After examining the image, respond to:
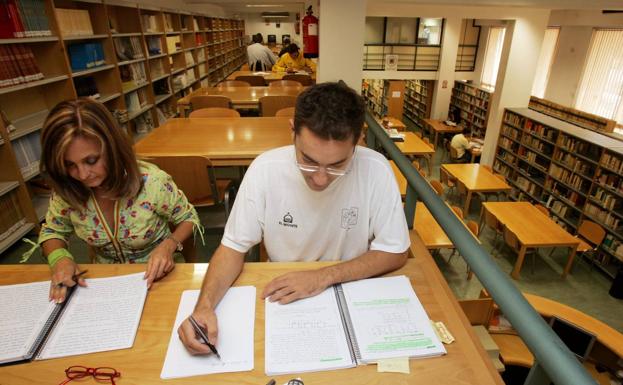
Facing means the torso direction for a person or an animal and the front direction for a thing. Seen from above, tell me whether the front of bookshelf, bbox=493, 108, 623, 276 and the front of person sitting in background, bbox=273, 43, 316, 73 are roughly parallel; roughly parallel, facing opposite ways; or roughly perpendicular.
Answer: roughly perpendicular

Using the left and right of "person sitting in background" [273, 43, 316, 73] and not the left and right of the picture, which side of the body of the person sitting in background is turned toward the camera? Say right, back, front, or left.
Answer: front

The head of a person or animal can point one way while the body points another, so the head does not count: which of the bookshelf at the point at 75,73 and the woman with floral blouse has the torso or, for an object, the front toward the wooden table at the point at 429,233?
the bookshelf

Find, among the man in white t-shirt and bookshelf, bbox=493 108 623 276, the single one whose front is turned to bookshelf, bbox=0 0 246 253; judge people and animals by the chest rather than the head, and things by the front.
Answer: bookshelf, bbox=493 108 623 276

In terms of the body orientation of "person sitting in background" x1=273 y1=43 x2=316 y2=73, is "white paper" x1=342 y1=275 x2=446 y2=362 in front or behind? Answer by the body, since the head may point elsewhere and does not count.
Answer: in front

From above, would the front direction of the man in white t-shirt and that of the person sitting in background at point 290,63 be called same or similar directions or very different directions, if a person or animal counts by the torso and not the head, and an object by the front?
same or similar directions

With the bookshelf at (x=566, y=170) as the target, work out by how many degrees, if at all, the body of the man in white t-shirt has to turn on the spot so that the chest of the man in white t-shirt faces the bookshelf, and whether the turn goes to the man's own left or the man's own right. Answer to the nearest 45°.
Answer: approximately 135° to the man's own left

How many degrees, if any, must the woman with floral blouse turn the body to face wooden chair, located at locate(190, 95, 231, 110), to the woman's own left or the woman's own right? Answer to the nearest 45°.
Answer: approximately 135° to the woman's own left

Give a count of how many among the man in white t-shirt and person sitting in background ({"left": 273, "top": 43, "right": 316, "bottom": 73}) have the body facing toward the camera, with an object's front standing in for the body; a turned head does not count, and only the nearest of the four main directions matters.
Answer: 2

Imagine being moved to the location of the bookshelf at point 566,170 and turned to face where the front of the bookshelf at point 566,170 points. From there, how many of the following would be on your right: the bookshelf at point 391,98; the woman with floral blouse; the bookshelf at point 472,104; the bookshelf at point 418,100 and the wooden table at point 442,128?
4

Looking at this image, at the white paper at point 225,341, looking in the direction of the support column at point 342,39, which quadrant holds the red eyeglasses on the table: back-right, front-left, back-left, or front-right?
back-left

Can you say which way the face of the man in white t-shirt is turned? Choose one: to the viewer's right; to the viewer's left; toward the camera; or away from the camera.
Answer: toward the camera

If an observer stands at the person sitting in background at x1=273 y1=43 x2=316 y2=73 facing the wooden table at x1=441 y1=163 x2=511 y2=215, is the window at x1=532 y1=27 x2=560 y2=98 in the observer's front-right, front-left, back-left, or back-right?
front-left

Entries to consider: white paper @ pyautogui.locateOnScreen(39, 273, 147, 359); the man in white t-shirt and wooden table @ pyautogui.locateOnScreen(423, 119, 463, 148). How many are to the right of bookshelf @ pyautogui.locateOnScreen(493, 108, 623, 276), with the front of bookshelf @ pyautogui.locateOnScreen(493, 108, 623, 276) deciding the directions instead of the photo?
1

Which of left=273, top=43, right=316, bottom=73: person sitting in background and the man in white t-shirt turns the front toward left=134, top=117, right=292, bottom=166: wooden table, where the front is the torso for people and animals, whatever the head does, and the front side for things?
the person sitting in background

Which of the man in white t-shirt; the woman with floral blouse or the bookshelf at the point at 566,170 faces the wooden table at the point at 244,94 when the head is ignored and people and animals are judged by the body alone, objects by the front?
the bookshelf

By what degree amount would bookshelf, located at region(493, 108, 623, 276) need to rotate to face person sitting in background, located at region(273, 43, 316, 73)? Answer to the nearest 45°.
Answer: approximately 45° to its right

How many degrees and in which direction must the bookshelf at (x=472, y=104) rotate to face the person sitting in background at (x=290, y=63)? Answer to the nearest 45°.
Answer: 0° — it already faces them

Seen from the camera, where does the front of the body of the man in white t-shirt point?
toward the camera

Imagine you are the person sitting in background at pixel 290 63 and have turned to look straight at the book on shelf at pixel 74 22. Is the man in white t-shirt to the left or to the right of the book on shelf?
left
